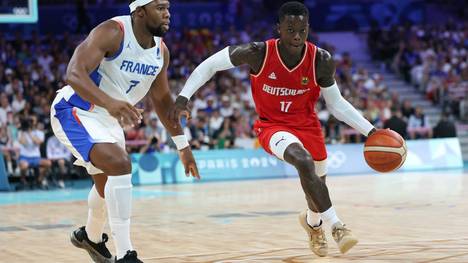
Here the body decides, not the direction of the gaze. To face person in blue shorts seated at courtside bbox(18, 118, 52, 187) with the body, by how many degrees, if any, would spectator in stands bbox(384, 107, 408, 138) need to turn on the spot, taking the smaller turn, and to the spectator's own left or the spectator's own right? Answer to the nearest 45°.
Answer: approximately 45° to the spectator's own right

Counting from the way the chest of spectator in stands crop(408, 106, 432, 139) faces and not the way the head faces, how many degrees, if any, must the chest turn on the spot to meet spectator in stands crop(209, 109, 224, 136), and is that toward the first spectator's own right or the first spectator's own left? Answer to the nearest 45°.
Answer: approximately 45° to the first spectator's own right

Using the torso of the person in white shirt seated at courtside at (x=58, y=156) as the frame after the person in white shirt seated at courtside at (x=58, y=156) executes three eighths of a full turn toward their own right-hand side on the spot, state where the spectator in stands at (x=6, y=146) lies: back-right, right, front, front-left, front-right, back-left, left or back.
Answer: front

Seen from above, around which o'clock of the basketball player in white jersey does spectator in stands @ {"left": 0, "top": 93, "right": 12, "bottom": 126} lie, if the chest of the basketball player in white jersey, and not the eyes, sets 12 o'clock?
The spectator in stands is roughly at 7 o'clock from the basketball player in white jersey.

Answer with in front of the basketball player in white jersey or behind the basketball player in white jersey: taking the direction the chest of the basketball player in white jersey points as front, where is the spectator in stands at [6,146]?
behind
